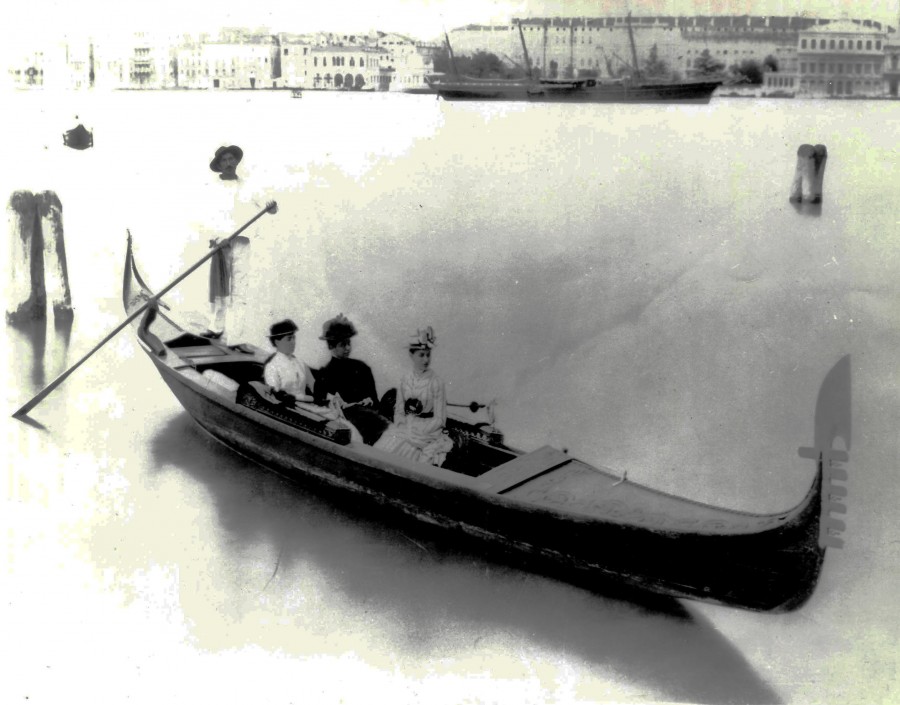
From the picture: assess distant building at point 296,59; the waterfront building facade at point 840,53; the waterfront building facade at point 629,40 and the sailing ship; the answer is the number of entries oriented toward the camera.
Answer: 3

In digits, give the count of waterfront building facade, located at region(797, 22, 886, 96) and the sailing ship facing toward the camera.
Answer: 1

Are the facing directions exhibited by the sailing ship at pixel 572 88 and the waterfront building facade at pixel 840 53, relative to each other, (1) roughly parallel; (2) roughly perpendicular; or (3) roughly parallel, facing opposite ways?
roughly perpendicular

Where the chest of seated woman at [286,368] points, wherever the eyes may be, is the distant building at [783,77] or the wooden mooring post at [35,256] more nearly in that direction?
the distant building

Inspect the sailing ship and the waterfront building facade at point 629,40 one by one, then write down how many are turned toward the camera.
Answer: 1

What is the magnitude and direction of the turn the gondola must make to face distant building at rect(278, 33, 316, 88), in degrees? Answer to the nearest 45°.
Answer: approximately 180°

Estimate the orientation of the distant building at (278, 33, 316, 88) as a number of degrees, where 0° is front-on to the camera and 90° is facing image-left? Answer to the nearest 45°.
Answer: approximately 0°
